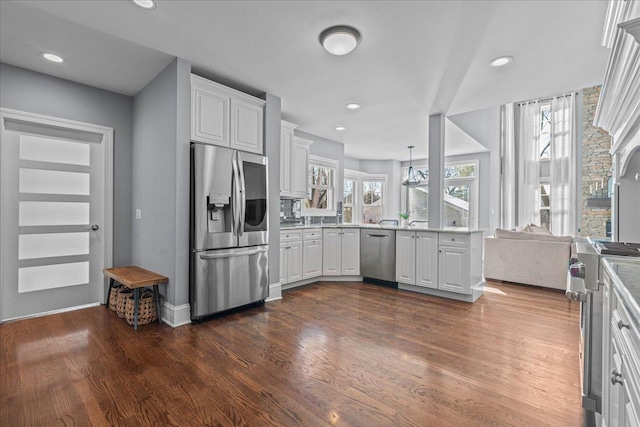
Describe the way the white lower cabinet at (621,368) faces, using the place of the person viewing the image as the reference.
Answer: facing to the left of the viewer

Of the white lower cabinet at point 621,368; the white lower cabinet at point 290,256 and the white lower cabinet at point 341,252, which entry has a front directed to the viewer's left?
the white lower cabinet at point 621,368

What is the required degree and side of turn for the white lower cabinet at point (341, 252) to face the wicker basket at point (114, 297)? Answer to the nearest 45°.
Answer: approximately 45° to its right

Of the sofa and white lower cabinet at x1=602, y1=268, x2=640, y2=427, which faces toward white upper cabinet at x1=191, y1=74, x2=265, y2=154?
the white lower cabinet

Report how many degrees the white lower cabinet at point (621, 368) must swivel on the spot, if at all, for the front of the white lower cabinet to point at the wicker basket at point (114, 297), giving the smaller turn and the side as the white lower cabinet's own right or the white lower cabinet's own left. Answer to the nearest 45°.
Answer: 0° — it already faces it

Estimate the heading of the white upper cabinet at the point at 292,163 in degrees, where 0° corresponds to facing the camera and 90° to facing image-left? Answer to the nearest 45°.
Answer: approximately 315°

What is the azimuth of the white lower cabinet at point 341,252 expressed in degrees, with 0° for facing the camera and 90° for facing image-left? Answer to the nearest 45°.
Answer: approximately 0°

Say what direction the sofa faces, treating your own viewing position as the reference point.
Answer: facing away from the viewer

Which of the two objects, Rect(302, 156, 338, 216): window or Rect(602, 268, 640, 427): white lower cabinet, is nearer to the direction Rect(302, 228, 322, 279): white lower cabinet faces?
the white lower cabinet

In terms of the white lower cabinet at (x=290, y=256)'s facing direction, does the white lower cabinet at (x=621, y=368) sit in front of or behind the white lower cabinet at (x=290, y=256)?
in front
